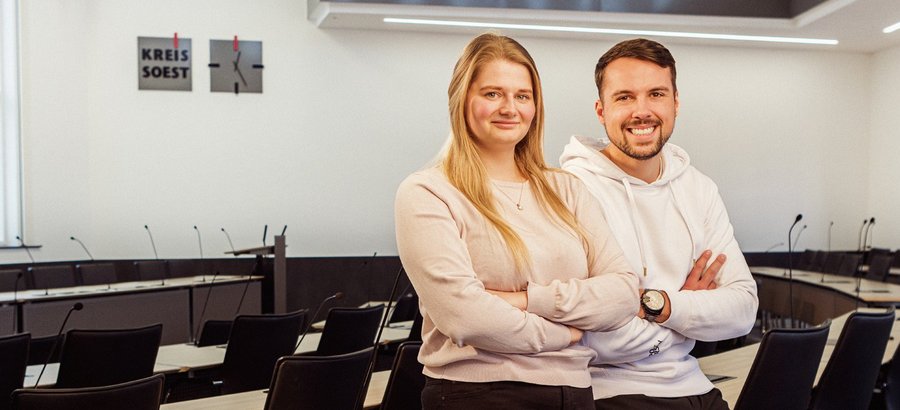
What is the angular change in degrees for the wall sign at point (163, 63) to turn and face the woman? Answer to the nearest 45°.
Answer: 0° — it already faces them

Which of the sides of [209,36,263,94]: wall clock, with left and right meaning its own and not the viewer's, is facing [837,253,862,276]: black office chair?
left

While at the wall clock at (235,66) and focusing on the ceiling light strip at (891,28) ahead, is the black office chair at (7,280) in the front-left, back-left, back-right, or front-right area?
back-right

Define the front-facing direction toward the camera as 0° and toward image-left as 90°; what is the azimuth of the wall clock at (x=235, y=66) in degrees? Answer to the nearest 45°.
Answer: approximately 0°
